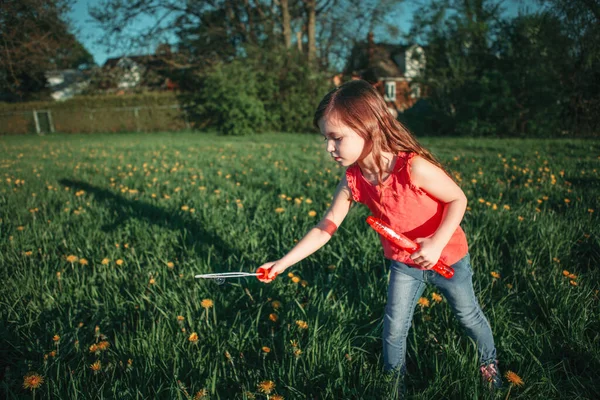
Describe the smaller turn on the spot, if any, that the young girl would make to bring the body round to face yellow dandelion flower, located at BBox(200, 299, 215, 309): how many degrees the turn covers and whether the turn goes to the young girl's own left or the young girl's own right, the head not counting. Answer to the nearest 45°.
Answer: approximately 45° to the young girl's own right

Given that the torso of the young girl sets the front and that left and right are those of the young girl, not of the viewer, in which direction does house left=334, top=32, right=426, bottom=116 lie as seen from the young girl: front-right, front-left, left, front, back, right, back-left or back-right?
back-right

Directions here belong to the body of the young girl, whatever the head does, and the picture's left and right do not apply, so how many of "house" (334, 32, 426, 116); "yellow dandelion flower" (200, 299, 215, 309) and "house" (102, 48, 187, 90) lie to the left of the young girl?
0

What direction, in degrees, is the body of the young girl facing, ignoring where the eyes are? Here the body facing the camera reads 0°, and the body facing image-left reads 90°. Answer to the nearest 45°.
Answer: approximately 45°

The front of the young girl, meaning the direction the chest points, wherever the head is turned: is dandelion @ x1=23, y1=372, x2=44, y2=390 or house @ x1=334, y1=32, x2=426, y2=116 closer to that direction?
the dandelion

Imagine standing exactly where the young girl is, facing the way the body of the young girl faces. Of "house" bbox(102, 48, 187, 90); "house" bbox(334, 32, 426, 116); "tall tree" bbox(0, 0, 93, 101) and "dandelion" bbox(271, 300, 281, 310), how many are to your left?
0

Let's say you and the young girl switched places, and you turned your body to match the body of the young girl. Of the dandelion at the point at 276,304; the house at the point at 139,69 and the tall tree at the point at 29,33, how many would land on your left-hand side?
0

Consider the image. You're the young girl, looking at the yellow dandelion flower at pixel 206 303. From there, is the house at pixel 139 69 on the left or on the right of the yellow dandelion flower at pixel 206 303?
right

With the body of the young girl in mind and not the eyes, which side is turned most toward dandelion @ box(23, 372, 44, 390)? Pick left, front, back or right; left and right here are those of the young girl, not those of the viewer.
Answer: front

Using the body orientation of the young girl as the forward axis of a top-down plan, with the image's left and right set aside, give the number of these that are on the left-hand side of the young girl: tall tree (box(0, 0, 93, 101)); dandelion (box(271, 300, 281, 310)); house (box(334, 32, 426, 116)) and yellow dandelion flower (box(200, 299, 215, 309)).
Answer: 0

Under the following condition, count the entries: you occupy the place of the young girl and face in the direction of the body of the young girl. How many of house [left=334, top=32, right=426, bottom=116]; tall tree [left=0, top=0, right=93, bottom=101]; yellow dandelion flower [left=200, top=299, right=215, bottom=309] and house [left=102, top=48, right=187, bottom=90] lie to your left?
0

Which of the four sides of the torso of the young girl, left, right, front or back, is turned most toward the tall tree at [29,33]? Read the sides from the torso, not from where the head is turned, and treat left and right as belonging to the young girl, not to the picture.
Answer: right

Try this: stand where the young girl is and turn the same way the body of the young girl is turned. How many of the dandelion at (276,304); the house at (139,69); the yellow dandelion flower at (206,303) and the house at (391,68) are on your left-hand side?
0

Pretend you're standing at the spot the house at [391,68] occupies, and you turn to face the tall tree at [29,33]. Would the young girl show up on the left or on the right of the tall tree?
left
